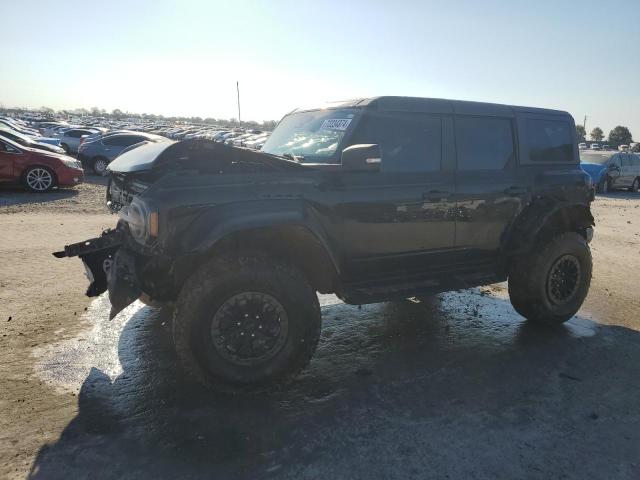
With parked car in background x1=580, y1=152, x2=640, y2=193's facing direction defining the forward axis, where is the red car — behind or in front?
in front

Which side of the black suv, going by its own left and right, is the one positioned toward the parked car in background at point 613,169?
back

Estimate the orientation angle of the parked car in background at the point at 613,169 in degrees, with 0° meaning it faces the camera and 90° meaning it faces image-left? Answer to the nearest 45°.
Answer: approximately 45°

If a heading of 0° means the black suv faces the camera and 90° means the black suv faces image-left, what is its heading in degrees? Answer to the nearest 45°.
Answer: approximately 45°

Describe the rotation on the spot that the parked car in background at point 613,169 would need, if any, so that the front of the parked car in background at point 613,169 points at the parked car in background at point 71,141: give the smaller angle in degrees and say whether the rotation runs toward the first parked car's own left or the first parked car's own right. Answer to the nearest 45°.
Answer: approximately 45° to the first parked car's own right

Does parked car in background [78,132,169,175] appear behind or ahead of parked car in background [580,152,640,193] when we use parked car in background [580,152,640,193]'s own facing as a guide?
ahead

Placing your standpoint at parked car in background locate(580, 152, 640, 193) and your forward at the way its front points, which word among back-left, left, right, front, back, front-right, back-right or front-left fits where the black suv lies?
front-left
